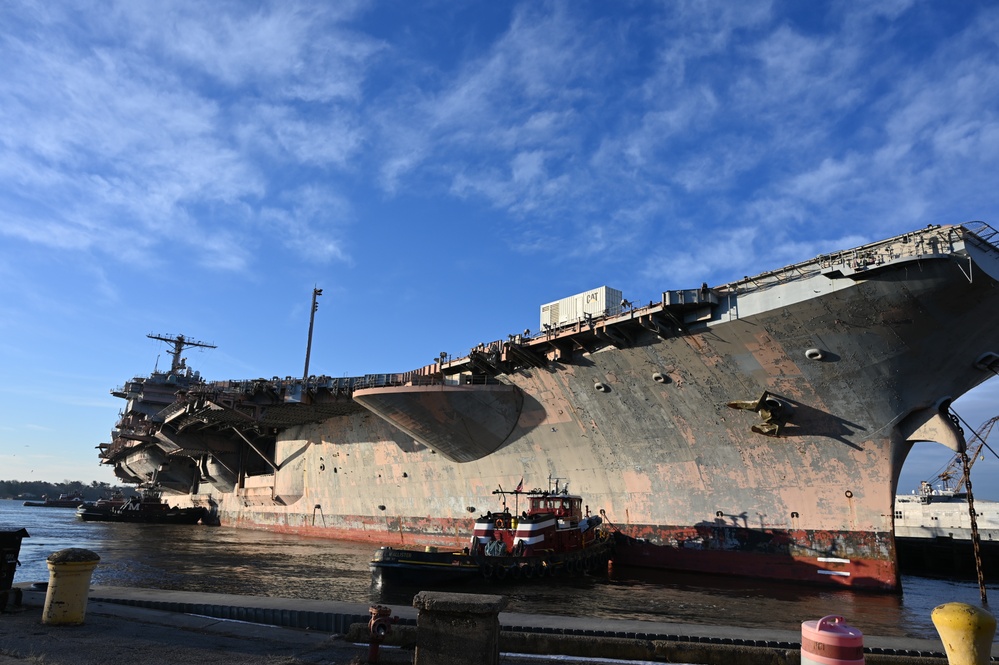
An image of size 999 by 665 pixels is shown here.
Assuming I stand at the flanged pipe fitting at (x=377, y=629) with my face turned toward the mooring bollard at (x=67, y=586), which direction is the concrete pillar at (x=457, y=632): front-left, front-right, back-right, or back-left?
back-left

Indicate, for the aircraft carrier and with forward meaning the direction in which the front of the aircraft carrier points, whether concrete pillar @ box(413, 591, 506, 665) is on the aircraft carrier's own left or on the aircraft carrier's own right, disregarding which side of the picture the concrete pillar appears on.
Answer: on the aircraft carrier's own right

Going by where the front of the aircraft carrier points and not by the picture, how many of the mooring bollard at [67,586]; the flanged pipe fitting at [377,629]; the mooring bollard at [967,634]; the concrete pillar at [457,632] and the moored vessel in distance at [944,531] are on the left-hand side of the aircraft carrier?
1

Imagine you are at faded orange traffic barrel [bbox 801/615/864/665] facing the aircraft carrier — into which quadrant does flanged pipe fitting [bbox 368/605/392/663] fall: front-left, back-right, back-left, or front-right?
front-left

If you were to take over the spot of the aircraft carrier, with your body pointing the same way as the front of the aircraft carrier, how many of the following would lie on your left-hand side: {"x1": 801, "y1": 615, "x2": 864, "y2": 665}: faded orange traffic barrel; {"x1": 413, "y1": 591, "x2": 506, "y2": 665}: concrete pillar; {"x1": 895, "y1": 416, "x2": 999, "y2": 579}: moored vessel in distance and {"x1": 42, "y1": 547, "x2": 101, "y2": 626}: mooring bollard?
1

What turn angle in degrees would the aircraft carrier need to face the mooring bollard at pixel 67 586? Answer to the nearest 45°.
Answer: approximately 90° to its right

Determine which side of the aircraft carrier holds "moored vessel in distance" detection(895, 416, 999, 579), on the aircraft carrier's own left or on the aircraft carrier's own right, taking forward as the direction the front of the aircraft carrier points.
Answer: on the aircraft carrier's own left

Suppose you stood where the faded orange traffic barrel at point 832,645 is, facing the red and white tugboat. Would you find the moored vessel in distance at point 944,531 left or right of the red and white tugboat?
right

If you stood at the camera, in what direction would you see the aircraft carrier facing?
facing the viewer and to the right of the viewer

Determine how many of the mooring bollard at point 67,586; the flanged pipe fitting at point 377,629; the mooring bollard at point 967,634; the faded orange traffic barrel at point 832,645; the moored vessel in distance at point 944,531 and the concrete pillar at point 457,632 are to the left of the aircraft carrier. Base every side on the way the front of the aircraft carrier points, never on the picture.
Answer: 1

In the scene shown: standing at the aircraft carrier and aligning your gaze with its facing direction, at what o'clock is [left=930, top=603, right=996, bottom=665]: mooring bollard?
The mooring bollard is roughly at 2 o'clock from the aircraft carrier.

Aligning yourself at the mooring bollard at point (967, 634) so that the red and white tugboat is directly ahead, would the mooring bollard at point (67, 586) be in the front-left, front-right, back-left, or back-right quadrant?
front-left

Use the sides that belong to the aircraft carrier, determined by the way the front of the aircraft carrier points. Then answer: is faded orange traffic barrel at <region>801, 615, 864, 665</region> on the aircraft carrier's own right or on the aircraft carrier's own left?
on the aircraft carrier's own right
